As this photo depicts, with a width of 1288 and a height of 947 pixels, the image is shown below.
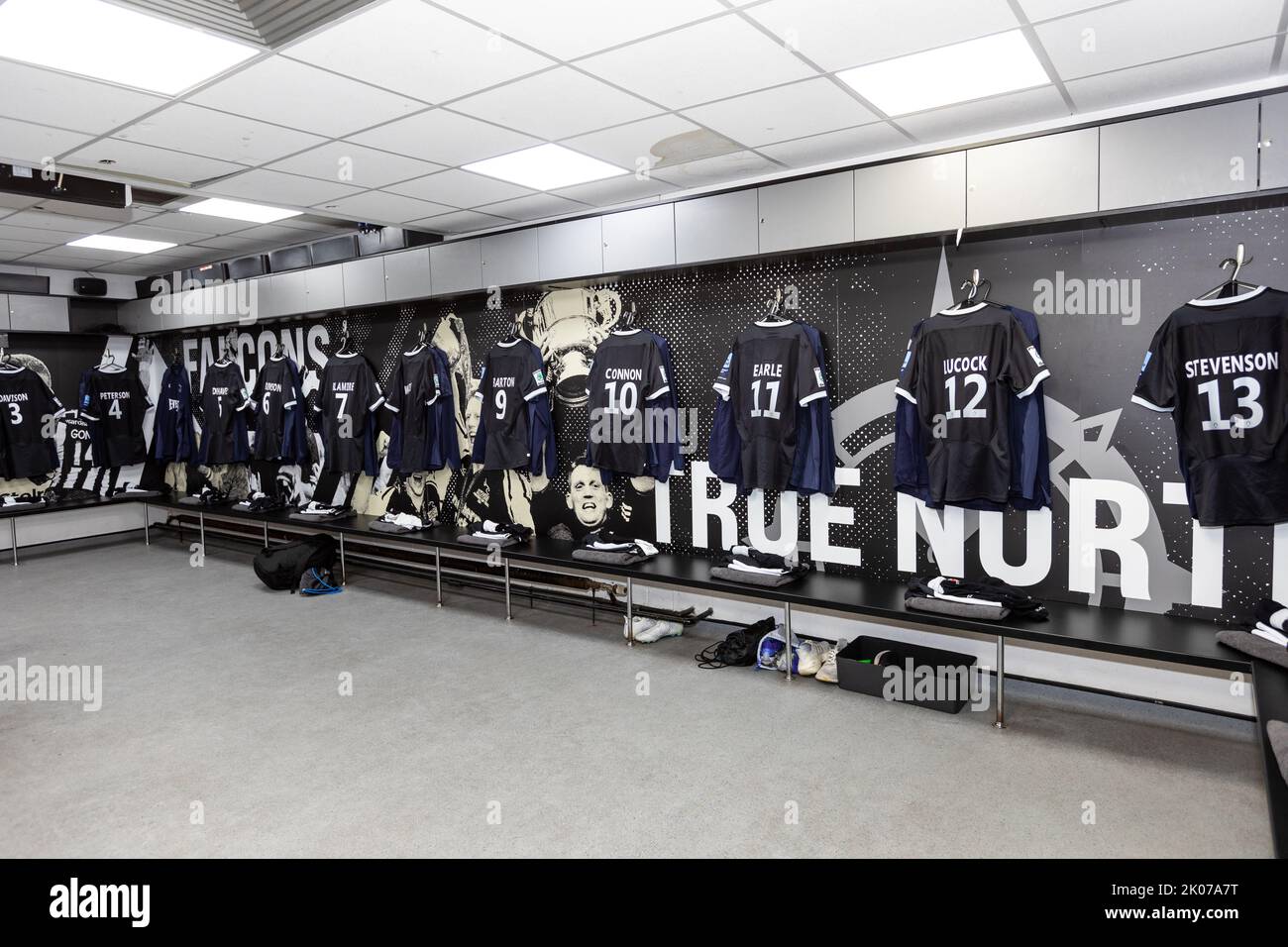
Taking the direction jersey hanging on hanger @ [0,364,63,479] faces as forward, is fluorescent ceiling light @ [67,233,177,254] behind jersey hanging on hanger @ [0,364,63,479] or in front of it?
behind

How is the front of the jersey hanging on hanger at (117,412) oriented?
away from the camera

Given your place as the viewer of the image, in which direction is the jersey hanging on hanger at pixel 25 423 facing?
facing away from the viewer

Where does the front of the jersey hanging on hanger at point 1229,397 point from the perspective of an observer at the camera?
facing away from the viewer

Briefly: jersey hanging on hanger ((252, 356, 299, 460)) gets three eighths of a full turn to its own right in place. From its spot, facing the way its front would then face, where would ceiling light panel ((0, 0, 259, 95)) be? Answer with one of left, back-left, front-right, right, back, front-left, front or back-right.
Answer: front

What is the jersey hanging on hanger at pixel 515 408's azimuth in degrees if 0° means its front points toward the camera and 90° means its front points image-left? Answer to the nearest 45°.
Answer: approximately 225°

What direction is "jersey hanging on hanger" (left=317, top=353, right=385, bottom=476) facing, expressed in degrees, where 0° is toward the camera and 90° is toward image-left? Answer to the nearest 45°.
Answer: approximately 225°

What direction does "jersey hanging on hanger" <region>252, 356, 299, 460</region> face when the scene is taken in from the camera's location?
facing away from the viewer and to the right of the viewer

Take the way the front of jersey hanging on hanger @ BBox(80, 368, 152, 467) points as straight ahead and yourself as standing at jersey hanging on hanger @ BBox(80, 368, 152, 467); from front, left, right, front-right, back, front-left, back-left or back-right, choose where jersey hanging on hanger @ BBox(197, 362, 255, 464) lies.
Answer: back-right

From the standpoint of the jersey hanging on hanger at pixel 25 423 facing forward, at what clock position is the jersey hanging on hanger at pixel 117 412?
the jersey hanging on hanger at pixel 117 412 is roughly at 2 o'clock from the jersey hanging on hanger at pixel 25 423.

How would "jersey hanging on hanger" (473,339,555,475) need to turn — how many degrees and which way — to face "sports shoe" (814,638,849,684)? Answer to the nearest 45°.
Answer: approximately 90° to its right

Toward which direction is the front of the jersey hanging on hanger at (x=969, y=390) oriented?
away from the camera
